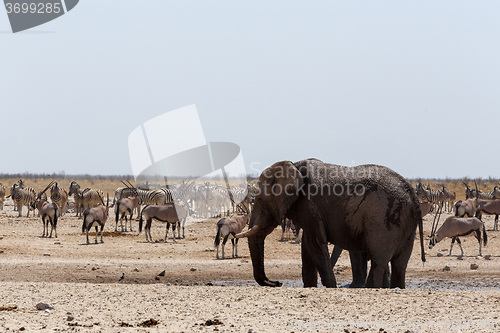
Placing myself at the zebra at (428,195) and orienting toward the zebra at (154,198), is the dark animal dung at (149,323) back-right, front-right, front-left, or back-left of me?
front-left

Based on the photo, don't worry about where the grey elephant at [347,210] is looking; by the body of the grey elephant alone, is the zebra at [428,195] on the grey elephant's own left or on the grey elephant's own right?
on the grey elephant's own right

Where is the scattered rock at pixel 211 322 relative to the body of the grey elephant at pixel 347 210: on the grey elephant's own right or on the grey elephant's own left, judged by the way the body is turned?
on the grey elephant's own left

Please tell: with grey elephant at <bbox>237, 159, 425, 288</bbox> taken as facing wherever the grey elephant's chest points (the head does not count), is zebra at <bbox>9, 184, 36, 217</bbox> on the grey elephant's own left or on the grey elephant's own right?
on the grey elephant's own right

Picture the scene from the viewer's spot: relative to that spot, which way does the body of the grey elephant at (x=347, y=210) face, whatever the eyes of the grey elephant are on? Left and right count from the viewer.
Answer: facing to the left of the viewer

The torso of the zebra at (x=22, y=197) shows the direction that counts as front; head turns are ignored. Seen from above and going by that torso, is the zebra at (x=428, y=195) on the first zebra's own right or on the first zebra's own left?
on the first zebra's own left
